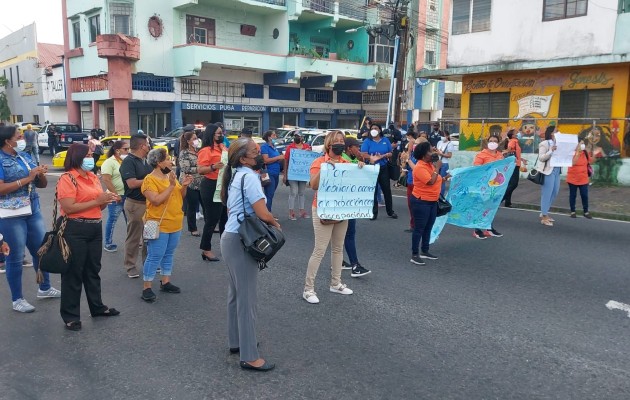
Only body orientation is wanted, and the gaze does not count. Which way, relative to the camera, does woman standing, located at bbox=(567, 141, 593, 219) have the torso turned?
toward the camera

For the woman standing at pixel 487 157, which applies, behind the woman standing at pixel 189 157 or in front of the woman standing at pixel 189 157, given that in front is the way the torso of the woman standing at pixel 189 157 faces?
in front

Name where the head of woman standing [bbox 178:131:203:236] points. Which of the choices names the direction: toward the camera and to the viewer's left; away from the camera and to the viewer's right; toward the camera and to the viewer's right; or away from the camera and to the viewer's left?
toward the camera and to the viewer's right

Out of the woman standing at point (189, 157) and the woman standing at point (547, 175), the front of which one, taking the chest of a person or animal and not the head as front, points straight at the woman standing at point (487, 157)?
the woman standing at point (189, 157)

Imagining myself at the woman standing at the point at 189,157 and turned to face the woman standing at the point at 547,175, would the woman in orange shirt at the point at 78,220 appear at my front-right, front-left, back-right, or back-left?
back-right

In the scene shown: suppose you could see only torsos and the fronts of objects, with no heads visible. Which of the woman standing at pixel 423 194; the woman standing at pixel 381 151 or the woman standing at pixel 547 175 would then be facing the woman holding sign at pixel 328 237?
the woman standing at pixel 381 151

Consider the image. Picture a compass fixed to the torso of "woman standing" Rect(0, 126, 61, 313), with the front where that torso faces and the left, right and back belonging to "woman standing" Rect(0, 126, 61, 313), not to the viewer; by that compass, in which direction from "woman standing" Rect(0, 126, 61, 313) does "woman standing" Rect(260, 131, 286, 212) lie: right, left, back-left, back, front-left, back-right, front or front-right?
left

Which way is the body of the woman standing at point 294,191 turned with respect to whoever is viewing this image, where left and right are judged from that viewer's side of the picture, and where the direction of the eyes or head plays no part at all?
facing the viewer

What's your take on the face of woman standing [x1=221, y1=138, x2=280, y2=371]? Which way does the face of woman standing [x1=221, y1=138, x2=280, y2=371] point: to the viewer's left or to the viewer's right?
to the viewer's right

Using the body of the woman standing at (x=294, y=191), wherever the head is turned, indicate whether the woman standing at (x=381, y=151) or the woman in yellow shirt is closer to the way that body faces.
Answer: the woman in yellow shirt

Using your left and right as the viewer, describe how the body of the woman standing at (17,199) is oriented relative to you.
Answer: facing the viewer and to the right of the viewer

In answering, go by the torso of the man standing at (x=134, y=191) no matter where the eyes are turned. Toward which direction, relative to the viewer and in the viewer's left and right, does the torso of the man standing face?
facing to the right of the viewer
